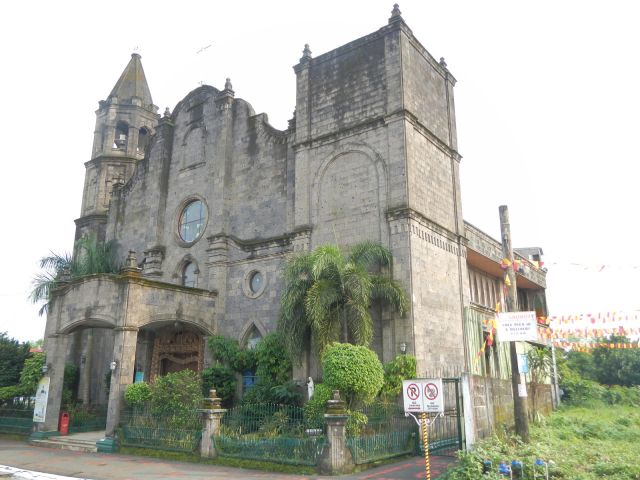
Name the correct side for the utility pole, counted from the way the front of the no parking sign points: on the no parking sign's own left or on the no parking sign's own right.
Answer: on the no parking sign's own left

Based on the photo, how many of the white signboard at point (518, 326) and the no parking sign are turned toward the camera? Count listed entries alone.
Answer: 2

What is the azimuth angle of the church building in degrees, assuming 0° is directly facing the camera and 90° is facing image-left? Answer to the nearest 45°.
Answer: approximately 45°

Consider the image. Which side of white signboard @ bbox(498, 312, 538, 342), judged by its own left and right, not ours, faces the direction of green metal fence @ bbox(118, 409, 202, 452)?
right

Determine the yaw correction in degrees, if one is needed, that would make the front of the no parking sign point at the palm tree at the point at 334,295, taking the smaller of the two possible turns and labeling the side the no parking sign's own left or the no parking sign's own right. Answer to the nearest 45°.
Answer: approximately 135° to the no parking sign's own right

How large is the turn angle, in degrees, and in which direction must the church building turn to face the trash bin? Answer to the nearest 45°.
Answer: approximately 45° to its right

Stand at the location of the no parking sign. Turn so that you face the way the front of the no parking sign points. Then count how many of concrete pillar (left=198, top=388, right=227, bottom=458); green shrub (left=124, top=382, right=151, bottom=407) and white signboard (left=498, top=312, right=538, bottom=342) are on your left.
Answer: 1

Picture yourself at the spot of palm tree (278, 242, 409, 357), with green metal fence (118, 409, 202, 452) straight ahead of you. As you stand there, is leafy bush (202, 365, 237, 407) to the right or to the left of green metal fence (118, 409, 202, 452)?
right
